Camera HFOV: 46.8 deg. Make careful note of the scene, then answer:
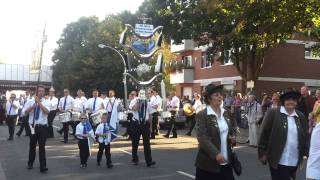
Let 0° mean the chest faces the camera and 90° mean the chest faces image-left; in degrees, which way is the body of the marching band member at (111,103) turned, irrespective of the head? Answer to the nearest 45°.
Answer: approximately 0°

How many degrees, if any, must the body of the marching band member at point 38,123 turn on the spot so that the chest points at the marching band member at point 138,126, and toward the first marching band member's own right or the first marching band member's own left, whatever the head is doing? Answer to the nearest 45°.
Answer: approximately 90° to the first marching band member's own left

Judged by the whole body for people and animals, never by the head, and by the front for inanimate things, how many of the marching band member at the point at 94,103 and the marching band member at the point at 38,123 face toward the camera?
2

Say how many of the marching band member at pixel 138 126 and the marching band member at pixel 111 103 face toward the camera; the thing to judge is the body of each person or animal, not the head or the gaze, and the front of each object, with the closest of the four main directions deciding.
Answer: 2

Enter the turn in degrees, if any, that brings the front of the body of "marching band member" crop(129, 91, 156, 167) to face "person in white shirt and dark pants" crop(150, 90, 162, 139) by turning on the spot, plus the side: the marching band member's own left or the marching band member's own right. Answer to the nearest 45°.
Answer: approximately 180°

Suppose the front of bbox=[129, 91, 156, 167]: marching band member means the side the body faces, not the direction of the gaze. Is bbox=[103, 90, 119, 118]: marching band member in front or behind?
behind

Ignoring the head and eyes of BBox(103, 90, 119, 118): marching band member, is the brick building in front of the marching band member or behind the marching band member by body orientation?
behind

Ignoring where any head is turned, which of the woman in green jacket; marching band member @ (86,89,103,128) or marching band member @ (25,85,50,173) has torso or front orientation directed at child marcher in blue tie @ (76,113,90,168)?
marching band member @ (86,89,103,128)

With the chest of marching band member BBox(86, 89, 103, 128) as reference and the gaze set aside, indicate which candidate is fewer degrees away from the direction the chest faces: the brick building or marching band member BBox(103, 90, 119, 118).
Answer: the marching band member
